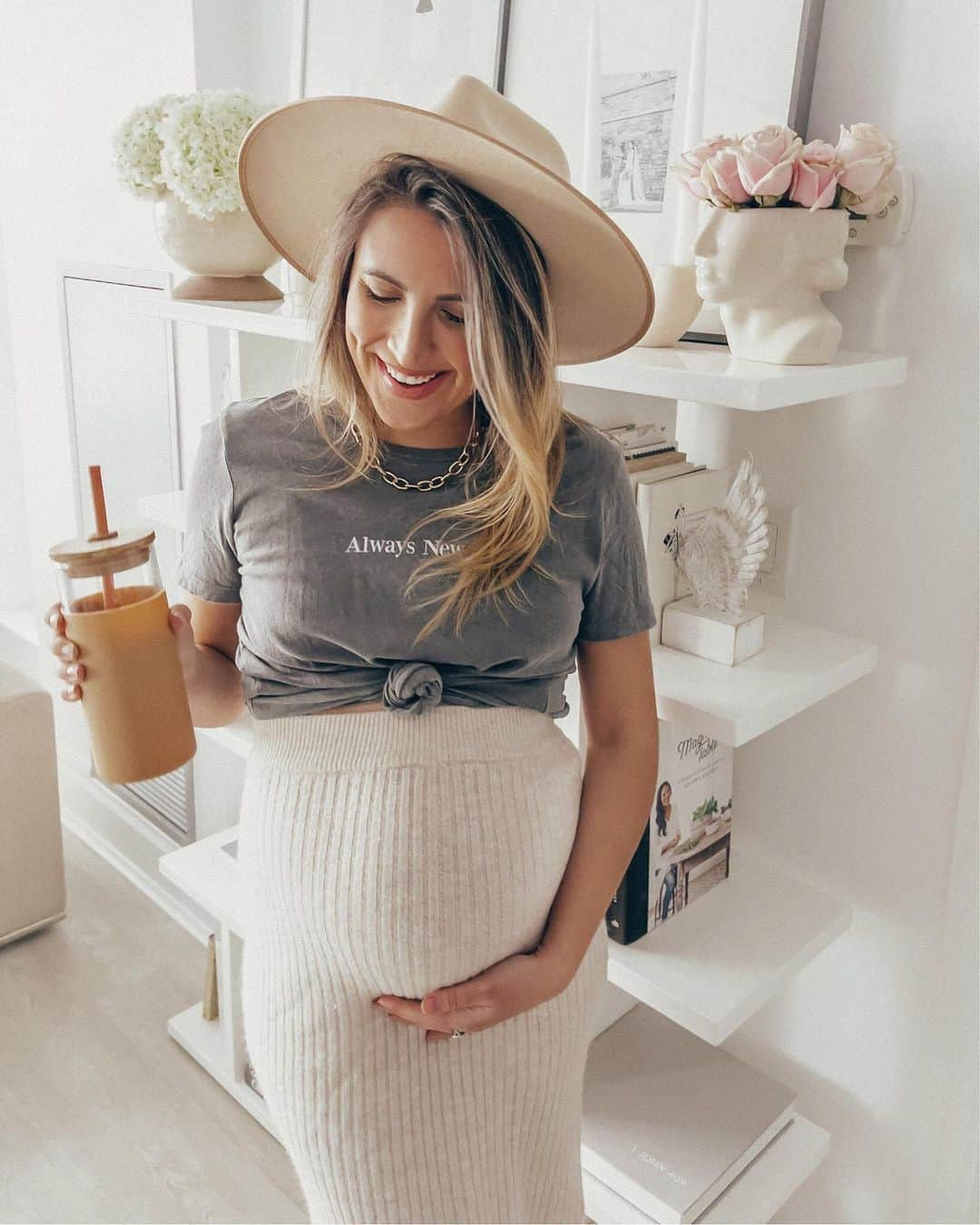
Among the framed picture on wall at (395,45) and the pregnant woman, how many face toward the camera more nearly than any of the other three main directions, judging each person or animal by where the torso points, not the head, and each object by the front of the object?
2

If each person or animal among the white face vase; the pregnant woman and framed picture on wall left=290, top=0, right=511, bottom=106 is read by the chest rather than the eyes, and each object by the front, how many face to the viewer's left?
1

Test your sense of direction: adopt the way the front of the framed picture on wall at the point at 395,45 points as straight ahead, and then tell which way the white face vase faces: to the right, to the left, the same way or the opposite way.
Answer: to the right

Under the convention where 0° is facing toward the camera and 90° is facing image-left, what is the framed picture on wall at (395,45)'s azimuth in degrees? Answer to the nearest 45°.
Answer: approximately 0°

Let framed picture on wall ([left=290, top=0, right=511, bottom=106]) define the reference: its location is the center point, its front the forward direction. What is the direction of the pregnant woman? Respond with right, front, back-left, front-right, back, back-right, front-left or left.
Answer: front

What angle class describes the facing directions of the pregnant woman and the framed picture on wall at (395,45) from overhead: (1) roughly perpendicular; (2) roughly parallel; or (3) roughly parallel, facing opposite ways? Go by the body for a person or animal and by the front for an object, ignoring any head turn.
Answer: roughly parallel

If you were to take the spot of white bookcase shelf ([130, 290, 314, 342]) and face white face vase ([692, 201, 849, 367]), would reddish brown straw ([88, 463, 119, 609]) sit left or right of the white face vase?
right

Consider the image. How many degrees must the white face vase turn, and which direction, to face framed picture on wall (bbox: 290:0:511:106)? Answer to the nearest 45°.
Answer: approximately 45° to its right

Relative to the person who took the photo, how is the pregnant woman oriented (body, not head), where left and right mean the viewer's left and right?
facing the viewer

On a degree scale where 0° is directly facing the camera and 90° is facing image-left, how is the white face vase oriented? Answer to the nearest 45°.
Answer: approximately 90°

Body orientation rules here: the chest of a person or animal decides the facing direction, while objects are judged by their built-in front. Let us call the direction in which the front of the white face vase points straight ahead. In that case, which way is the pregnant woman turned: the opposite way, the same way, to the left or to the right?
to the left

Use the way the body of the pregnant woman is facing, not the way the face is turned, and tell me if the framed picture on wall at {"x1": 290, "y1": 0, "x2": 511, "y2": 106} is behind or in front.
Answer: behind
